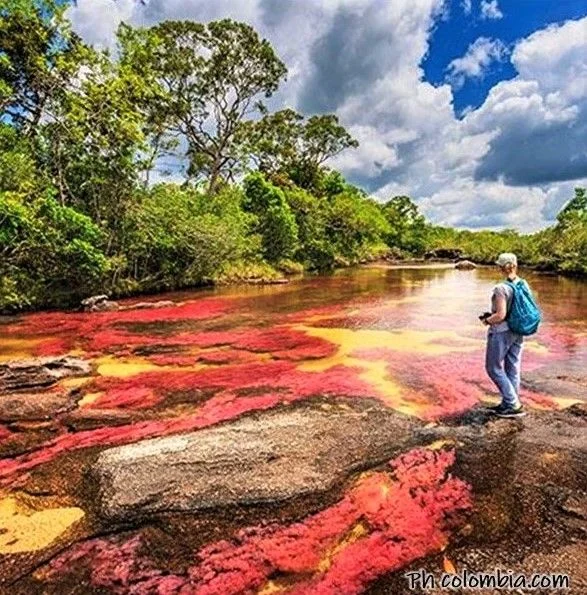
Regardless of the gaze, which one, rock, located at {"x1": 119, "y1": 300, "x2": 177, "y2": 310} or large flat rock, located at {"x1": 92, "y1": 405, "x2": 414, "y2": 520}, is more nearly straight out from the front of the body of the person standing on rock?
the rock

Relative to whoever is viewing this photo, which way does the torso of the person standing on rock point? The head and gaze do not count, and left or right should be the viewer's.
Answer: facing away from the viewer and to the left of the viewer

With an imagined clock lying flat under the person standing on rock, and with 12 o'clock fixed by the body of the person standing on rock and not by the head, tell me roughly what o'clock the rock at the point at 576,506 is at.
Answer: The rock is roughly at 7 o'clock from the person standing on rock.

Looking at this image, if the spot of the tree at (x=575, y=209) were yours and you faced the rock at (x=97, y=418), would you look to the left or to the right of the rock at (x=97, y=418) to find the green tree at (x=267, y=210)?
right

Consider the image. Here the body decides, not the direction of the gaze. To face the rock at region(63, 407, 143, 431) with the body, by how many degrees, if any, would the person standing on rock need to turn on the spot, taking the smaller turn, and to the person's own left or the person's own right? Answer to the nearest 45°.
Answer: approximately 45° to the person's own left

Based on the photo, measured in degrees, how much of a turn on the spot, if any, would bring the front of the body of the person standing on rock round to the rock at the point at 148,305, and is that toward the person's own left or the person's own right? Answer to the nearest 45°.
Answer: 0° — they already face it
